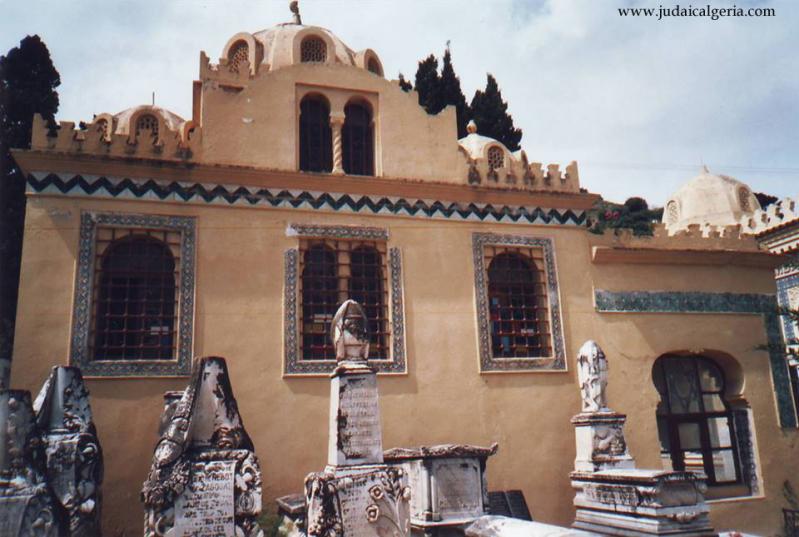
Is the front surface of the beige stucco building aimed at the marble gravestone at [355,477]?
yes

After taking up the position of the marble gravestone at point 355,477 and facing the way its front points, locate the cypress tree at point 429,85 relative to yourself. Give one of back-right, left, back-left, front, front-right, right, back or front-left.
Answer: back

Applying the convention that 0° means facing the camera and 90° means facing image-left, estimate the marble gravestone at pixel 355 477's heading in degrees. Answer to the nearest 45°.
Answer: approximately 0°

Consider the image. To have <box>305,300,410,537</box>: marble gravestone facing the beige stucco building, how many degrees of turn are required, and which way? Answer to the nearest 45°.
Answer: approximately 180°

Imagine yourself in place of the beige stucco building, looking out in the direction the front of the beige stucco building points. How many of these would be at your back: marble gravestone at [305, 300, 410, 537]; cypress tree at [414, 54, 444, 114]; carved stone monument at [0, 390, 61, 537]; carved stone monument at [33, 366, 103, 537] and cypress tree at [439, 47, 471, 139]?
2

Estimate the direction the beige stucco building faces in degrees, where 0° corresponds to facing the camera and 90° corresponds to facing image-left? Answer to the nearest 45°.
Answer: approximately 0°

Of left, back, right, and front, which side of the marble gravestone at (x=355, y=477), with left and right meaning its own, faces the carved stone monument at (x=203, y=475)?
right

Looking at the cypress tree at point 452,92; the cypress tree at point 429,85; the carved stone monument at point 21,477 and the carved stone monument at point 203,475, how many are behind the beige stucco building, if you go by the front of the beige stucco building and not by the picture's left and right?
2

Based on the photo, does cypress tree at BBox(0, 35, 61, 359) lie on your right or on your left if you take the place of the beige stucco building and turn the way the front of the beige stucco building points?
on your right

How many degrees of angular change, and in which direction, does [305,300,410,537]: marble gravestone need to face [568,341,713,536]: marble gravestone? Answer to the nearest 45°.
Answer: approximately 135° to its left

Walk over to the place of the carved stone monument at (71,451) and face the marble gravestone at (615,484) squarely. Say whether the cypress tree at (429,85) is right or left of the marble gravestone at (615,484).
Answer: left

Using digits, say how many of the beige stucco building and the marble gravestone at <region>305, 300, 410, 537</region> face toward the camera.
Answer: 2

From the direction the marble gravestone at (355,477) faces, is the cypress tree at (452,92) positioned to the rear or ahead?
to the rear
